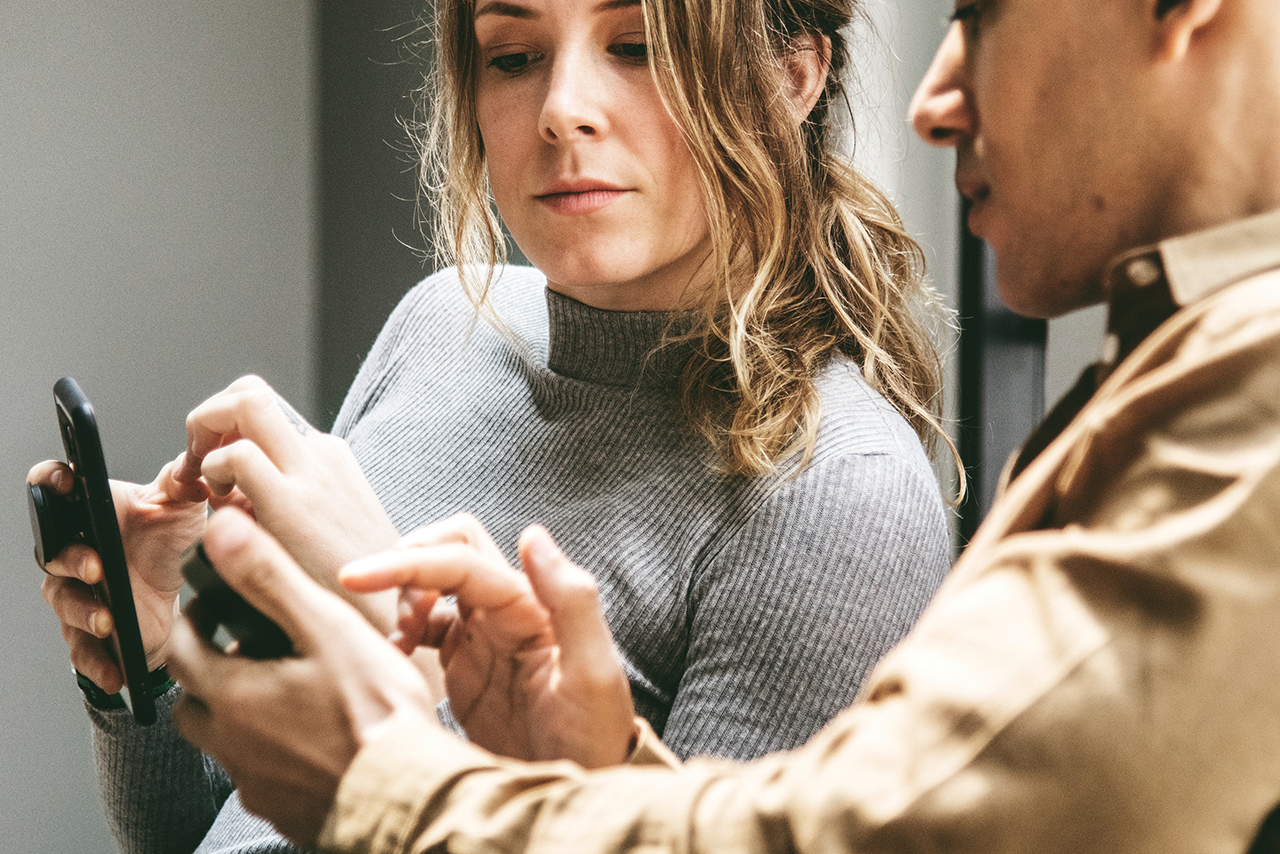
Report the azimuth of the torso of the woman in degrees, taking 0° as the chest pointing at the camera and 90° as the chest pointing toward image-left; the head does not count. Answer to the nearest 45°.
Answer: approximately 45°

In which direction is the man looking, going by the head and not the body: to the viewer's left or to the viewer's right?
to the viewer's left

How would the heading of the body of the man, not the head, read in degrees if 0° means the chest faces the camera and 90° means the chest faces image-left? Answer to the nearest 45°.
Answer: approximately 90°
